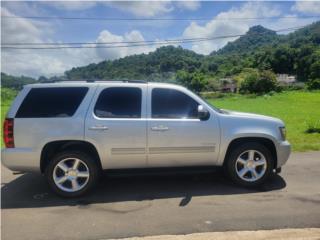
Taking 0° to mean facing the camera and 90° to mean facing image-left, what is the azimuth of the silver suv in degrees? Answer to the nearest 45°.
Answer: approximately 270°
